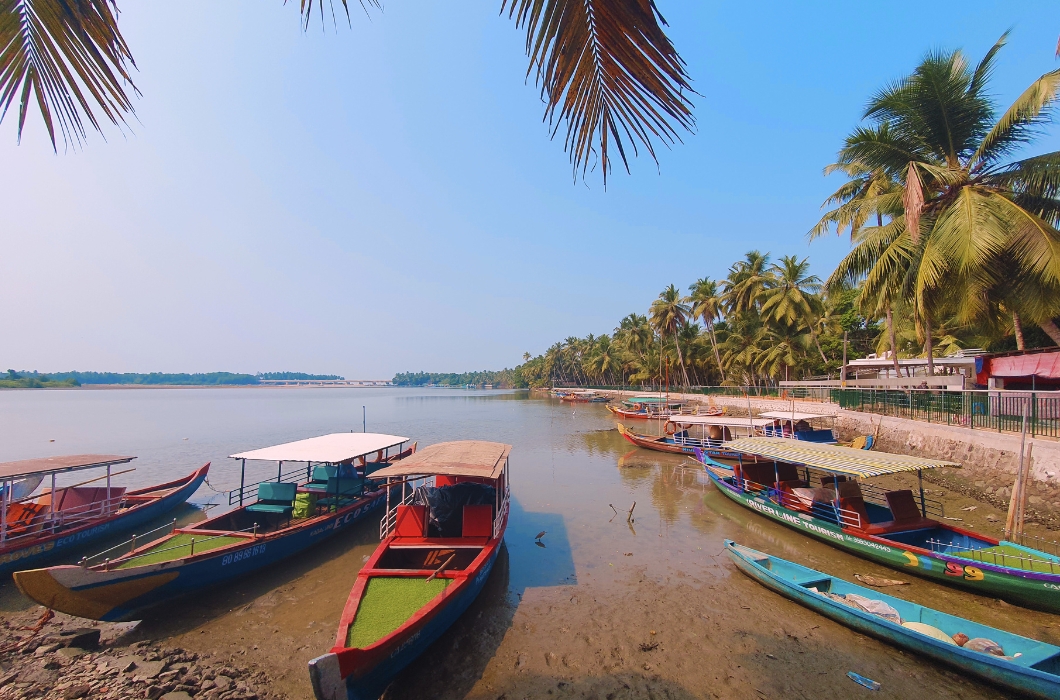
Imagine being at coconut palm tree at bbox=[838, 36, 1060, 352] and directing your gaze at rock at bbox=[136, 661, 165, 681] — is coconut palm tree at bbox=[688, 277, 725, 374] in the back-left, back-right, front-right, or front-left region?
back-right

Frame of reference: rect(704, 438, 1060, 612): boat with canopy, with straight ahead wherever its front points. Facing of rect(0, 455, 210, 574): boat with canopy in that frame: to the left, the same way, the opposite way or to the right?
the opposite way

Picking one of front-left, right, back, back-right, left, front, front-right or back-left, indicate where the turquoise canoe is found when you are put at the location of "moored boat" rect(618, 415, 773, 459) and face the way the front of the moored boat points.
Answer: left

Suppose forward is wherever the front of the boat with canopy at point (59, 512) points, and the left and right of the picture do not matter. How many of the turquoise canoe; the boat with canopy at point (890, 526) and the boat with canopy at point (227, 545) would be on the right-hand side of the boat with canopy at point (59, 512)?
3

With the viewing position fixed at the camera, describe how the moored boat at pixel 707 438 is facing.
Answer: facing to the left of the viewer

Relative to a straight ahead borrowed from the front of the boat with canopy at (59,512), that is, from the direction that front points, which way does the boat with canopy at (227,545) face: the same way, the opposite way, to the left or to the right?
the opposite way

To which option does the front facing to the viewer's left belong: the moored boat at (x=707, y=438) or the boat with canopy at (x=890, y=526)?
the moored boat

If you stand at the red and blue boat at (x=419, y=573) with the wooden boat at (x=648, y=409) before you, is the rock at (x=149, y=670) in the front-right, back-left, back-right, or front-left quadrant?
back-left
